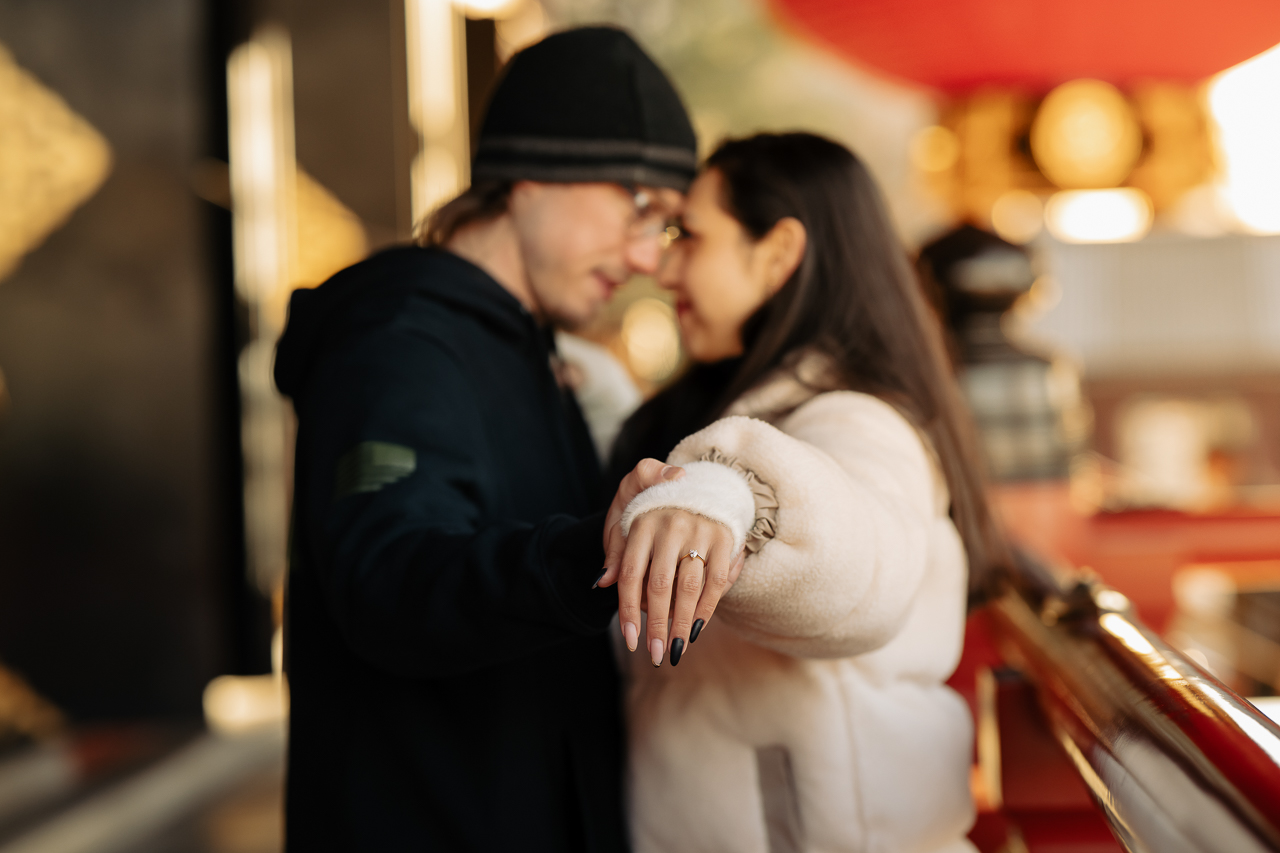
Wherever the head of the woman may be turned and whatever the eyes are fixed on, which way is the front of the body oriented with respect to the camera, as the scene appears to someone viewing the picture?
to the viewer's left

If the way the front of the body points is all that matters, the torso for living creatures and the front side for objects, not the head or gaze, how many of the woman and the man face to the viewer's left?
1

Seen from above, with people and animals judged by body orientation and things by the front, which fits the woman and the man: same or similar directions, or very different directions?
very different directions

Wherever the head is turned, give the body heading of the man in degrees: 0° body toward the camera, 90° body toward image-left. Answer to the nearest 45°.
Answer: approximately 270°
